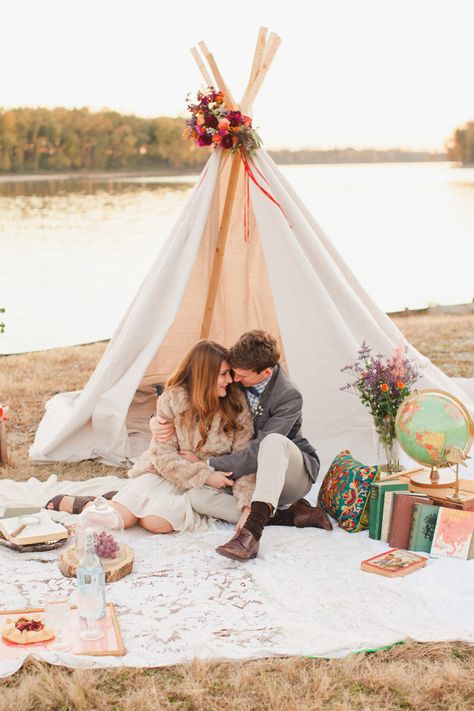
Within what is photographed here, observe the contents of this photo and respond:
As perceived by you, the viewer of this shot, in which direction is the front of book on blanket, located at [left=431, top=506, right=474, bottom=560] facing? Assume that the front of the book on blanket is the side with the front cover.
facing the viewer

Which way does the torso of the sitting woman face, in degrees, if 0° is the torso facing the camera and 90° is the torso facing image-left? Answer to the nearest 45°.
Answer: approximately 315°

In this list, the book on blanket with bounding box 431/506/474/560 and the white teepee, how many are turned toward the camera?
2

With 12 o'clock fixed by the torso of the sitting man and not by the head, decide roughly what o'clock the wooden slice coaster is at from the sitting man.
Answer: The wooden slice coaster is roughly at 12 o'clock from the sitting man.

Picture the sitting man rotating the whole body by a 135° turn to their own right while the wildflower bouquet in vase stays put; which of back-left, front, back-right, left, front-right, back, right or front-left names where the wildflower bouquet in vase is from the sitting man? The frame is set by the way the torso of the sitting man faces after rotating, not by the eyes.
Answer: front-right

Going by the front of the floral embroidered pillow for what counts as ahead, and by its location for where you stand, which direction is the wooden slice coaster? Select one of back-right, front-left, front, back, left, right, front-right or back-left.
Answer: front

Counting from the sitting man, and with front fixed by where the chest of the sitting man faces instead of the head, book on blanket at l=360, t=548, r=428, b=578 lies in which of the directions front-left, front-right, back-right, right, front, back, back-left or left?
left

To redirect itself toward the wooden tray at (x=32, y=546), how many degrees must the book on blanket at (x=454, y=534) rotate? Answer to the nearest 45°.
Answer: approximately 90° to its right

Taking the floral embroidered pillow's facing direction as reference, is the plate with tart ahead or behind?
ahead

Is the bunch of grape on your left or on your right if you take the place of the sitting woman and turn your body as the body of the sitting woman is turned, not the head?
on your right

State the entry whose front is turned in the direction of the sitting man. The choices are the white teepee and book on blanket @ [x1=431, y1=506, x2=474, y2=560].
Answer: the white teepee

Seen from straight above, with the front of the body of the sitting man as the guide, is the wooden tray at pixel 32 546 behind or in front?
in front
